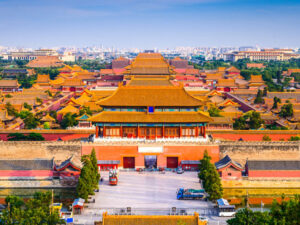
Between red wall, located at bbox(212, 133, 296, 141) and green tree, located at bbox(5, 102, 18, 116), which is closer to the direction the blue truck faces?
the green tree

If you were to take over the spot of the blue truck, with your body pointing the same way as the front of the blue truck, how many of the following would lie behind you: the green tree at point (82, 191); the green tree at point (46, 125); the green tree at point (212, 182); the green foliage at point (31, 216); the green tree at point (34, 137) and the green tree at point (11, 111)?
1

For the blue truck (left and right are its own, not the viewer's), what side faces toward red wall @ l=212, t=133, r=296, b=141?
right

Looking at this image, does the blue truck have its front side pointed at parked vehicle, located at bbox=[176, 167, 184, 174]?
no

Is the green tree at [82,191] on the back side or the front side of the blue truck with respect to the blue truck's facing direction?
on the front side

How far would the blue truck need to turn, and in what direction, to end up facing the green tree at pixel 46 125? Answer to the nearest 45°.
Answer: approximately 45° to its right

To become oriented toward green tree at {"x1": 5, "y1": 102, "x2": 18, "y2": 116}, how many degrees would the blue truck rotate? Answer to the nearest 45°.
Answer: approximately 45° to its right

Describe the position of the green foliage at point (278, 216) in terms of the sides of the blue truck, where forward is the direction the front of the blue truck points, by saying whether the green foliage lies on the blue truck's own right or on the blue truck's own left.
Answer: on the blue truck's own left

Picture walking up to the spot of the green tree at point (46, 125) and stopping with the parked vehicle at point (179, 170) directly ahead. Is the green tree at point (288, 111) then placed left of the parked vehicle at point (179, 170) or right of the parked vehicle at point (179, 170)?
left

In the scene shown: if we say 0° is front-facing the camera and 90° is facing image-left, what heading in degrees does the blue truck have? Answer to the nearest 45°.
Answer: approximately 90°

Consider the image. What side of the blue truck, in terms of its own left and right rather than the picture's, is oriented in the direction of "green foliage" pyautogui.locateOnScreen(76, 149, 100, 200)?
front

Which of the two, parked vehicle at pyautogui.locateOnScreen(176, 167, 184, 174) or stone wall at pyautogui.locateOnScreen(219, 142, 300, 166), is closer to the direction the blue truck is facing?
the parked vehicle

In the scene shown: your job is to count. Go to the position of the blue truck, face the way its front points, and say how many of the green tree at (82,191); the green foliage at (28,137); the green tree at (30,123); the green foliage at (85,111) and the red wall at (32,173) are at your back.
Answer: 0

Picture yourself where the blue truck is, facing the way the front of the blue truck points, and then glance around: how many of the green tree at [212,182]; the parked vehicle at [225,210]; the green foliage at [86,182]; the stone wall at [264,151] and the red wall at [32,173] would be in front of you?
2

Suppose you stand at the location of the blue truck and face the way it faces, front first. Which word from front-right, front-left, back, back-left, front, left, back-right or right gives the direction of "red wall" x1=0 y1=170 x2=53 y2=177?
front

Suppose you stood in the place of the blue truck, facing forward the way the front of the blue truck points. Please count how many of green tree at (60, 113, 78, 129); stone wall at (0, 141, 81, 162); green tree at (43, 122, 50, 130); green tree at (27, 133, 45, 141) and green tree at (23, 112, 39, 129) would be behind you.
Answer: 0

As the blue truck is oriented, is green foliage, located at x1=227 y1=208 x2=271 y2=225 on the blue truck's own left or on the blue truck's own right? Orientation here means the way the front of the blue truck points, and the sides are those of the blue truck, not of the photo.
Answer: on the blue truck's own left

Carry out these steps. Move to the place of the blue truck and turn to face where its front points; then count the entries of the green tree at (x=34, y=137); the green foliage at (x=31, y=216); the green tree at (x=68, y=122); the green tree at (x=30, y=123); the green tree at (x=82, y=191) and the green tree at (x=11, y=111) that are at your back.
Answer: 0

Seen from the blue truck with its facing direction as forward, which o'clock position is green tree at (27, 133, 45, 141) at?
The green tree is roughly at 1 o'clock from the blue truck.

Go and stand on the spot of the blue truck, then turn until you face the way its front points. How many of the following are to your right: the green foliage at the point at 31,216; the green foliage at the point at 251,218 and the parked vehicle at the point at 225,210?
0

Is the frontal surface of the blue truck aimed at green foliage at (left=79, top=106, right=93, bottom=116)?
no

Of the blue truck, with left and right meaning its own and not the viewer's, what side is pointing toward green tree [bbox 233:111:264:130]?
right
